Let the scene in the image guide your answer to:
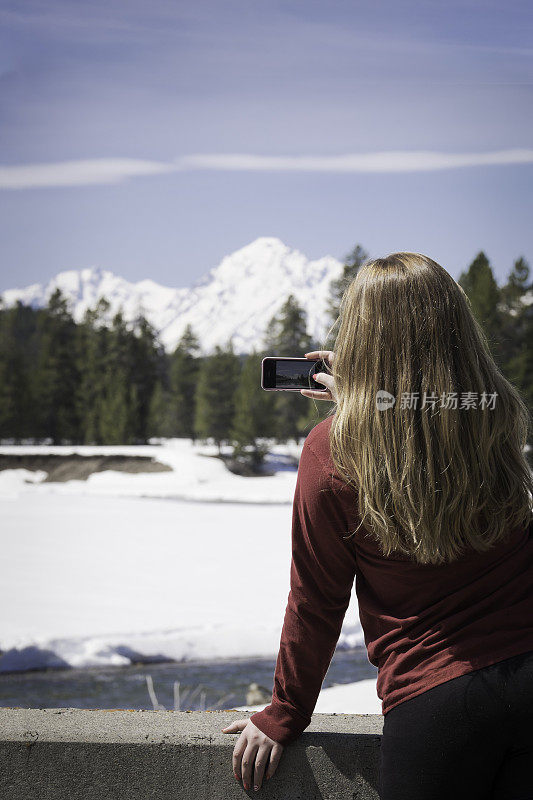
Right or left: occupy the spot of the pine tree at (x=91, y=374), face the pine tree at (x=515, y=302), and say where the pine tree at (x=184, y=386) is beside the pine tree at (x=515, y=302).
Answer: left

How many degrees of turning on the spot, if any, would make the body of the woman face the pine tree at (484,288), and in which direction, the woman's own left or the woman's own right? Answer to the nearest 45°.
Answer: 0° — they already face it

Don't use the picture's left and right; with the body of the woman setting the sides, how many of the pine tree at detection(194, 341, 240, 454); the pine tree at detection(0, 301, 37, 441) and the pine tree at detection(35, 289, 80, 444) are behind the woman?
0

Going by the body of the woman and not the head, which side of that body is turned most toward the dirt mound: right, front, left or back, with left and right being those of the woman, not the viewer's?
front

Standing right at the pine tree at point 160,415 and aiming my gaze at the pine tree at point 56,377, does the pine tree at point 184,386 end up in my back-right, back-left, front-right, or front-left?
back-right

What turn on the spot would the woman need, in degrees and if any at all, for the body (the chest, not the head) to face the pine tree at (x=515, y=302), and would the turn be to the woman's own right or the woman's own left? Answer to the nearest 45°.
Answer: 0° — they already face it

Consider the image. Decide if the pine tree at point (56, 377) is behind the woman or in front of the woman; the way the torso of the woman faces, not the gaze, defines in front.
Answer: in front

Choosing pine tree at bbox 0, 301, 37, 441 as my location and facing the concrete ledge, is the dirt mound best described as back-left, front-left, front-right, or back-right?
front-left

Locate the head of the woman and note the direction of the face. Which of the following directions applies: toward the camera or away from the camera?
away from the camera

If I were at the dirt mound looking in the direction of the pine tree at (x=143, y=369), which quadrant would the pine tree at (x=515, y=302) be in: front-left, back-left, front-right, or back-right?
front-right

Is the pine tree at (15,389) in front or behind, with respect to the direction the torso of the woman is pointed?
in front

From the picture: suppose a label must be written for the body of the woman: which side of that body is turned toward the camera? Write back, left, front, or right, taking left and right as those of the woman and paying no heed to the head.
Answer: back

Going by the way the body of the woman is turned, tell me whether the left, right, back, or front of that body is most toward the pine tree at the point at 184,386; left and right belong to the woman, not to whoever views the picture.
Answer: front

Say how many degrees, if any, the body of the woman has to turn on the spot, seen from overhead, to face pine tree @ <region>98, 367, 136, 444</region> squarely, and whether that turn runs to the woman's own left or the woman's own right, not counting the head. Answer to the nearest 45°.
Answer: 0° — they already face it
